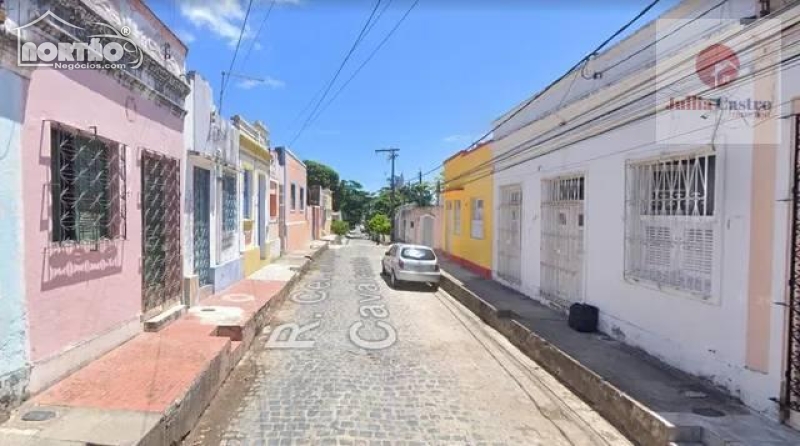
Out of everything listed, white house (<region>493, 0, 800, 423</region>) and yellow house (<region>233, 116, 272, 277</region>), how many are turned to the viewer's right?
1

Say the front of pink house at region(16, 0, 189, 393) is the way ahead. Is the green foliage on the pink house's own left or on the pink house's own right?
on the pink house's own left

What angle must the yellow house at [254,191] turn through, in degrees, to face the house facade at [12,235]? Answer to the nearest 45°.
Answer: approximately 90° to its right

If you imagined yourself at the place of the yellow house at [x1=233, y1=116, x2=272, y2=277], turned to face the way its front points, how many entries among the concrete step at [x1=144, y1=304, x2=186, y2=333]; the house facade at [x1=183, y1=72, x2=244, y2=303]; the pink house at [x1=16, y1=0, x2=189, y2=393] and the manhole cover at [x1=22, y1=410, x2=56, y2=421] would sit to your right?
4

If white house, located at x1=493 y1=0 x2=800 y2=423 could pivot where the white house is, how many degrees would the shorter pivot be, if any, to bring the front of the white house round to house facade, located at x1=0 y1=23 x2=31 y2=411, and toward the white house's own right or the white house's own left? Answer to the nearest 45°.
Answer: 0° — it already faces it

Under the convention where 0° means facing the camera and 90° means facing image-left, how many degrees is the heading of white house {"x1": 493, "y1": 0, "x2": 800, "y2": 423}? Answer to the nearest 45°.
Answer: approximately 45°

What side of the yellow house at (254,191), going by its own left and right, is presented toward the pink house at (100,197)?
right

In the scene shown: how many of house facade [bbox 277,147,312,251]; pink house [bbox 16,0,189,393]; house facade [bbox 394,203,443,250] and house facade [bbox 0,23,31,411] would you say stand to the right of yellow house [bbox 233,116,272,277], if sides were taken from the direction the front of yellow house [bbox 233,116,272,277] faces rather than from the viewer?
2

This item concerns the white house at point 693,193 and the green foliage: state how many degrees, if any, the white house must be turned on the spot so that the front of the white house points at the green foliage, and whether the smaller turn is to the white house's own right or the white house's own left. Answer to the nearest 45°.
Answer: approximately 90° to the white house's own right

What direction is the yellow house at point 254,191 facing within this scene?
to the viewer's right

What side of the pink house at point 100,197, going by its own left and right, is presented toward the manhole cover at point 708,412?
front

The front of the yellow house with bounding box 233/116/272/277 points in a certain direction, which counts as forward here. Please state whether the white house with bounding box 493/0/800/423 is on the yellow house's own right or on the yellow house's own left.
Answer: on the yellow house's own right

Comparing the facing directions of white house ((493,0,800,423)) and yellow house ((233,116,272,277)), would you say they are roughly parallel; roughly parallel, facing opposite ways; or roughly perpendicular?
roughly parallel, facing opposite ways
